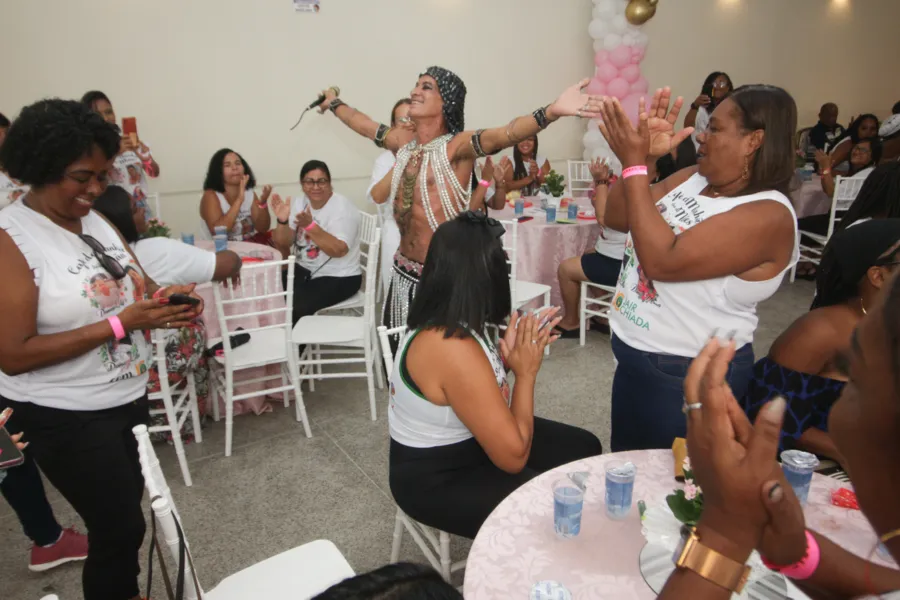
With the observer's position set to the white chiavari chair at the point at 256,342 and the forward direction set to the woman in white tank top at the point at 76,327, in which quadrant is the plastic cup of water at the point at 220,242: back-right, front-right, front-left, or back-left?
back-right

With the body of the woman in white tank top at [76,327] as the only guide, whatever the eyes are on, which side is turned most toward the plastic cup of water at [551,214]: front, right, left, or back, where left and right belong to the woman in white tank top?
left

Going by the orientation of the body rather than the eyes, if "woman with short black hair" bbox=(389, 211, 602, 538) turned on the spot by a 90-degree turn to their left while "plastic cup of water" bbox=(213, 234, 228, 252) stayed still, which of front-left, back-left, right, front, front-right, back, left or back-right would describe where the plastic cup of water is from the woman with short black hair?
front

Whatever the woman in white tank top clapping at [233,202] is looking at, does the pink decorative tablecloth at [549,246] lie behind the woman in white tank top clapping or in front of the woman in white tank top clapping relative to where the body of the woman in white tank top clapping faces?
in front

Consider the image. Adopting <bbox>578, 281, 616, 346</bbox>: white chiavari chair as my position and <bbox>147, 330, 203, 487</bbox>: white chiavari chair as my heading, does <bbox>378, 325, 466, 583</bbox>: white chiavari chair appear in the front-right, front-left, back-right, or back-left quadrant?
front-left

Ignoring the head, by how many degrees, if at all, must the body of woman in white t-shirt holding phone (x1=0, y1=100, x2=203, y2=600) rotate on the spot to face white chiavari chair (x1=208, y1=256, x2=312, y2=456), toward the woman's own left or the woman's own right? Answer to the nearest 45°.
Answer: approximately 90° to the woman's own left

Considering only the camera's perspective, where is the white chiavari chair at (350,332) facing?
facing to the left of the viewer

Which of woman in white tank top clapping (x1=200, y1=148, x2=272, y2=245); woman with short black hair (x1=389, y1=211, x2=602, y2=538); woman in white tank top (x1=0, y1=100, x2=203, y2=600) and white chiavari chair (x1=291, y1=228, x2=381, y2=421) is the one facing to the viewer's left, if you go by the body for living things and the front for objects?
the white chiavari chair

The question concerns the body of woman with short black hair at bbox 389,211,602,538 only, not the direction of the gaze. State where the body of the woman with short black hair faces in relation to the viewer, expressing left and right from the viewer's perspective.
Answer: facing away from the viewer and to the right of the viewer

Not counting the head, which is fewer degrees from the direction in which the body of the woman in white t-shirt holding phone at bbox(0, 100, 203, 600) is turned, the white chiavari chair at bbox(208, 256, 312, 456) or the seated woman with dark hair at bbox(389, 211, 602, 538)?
the seated woman with dark hair

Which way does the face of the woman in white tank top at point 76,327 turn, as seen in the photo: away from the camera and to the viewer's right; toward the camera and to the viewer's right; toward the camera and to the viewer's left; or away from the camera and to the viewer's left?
toward the camera and to the viewer's right

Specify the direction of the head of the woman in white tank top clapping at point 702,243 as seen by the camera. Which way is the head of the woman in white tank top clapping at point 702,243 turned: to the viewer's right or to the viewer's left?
to the viewer's left

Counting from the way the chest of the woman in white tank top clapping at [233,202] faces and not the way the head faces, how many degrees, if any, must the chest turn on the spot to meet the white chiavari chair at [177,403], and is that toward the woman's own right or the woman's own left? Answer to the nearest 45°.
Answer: approximately 45° to the woman's own right

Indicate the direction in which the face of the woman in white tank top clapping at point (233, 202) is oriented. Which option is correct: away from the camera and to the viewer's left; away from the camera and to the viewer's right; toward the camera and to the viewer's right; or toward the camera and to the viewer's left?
toward the camera and to the viewer's right
